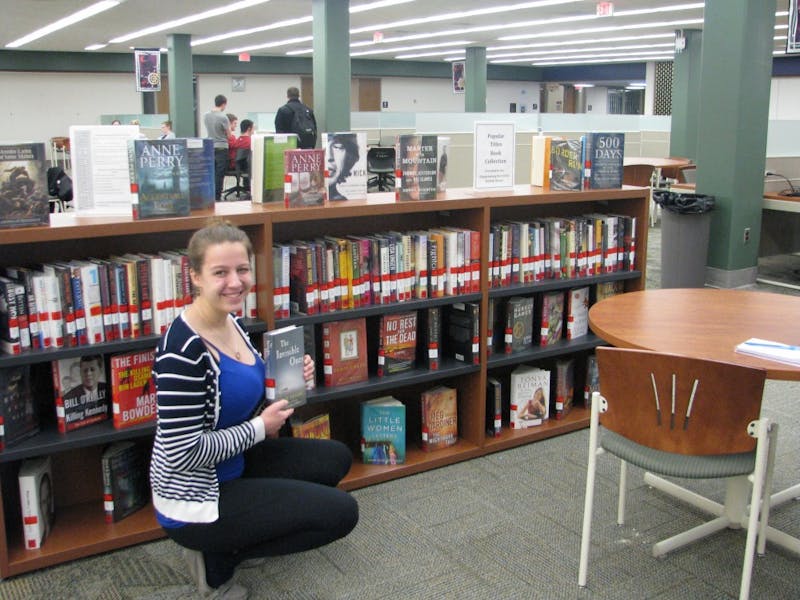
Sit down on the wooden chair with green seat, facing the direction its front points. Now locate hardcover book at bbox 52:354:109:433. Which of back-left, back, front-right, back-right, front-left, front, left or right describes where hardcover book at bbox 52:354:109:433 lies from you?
left

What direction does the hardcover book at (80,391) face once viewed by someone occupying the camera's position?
facing the viewer and to the right of the viewer

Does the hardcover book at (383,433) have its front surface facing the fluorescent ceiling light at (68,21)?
no

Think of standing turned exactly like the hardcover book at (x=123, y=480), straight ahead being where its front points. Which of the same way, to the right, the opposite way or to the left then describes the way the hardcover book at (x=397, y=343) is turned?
the same way

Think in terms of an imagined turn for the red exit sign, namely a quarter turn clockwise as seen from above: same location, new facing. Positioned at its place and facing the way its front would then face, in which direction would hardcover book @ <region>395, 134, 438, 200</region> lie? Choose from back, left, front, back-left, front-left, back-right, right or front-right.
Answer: left

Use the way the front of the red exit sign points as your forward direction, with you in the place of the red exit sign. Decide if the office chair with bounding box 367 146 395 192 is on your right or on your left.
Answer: on your right

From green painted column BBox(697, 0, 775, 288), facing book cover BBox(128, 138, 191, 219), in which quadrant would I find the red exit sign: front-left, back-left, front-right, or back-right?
back-right

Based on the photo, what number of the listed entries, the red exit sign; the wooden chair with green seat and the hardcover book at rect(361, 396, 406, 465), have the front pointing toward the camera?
2

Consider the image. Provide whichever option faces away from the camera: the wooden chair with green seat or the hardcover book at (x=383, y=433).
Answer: the wooden chair with green seat

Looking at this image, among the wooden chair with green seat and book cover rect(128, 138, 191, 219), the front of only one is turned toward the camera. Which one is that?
the book cover

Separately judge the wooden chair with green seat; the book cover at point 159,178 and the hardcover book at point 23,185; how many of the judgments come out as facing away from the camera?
1

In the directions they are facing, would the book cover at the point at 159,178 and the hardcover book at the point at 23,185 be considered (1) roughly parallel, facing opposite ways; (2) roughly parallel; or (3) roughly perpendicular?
roughly parallel

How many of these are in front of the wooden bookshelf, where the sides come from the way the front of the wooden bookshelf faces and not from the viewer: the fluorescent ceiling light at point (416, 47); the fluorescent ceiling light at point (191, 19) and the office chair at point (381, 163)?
0

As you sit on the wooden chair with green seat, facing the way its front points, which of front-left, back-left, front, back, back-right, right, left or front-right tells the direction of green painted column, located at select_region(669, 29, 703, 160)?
front

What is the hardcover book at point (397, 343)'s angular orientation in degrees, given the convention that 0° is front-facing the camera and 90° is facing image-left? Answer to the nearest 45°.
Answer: approximately 315°

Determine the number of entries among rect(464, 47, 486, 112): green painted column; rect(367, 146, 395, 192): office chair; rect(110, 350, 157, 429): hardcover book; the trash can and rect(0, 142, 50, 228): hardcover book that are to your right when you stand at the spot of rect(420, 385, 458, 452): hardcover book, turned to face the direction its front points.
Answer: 2

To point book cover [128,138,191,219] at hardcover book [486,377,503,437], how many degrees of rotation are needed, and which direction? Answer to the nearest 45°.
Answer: approximately 90° to its left

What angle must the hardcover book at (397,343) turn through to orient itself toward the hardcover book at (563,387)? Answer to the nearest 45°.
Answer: approximately 90° to its left

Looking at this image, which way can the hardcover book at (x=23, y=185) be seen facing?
toward the camera

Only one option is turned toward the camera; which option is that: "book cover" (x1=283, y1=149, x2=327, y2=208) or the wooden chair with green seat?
the book cover
